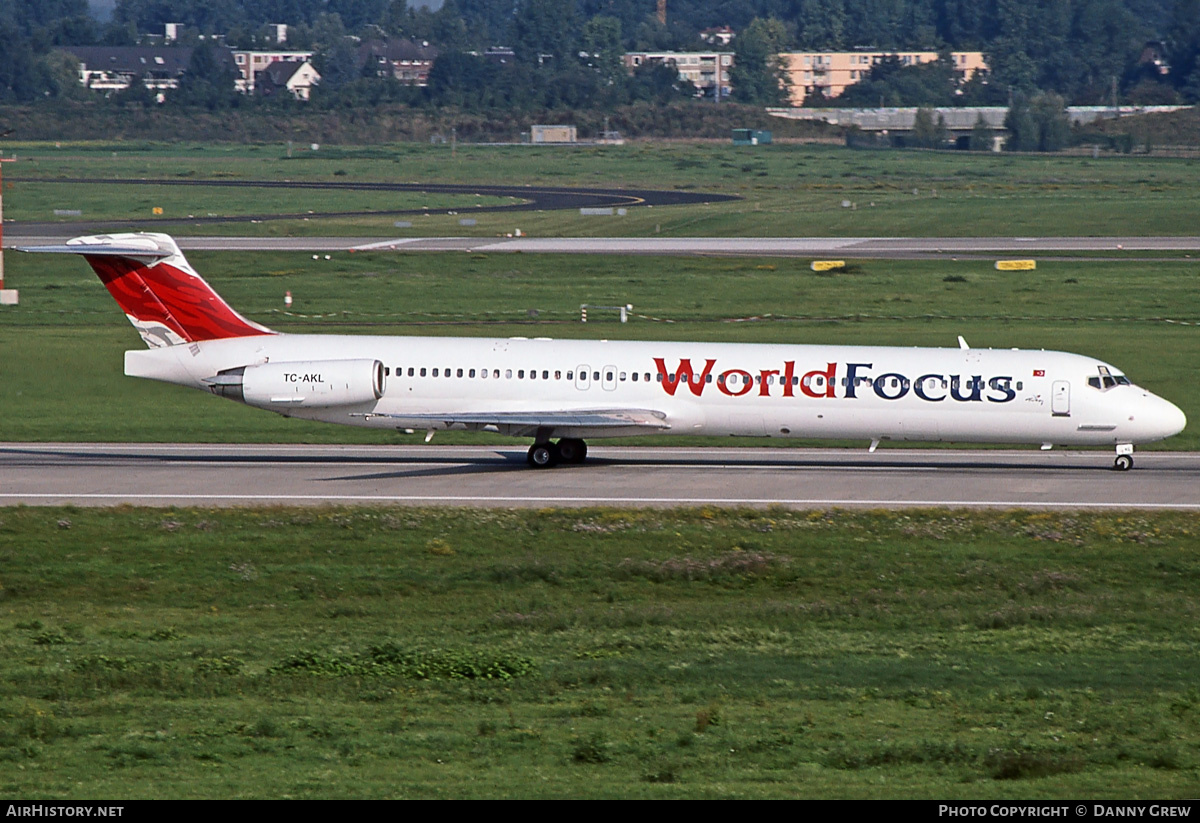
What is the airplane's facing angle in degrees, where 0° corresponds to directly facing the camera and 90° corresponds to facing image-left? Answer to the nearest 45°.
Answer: approximately 270°
